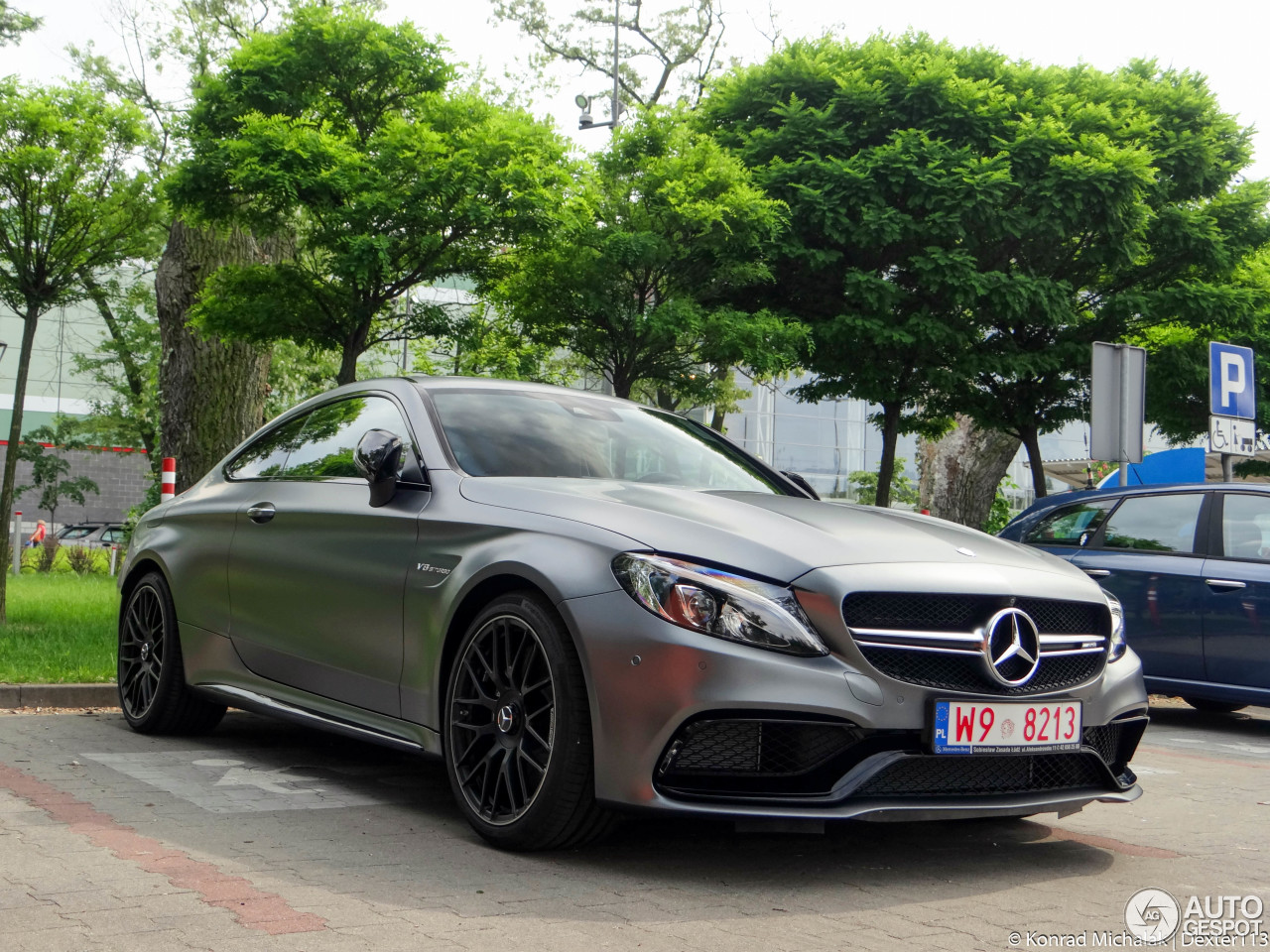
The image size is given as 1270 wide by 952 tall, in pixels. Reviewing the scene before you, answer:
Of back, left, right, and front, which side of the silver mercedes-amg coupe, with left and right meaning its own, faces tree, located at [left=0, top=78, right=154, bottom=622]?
back

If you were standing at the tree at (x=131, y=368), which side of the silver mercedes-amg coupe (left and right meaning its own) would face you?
back

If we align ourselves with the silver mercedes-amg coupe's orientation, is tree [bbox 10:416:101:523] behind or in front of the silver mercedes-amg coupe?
behind

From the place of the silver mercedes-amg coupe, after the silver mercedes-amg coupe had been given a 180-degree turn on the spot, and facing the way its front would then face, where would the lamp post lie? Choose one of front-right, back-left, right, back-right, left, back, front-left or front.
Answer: front-right

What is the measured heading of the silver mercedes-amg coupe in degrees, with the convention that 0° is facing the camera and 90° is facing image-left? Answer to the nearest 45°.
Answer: approximately 315°

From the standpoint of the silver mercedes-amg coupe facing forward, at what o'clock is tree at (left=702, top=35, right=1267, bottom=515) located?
The tree is roughly at 8 o'clock from the silver mercedes-amg coupe.

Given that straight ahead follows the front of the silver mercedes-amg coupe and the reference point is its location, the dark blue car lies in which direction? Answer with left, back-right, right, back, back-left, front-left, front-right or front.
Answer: left
